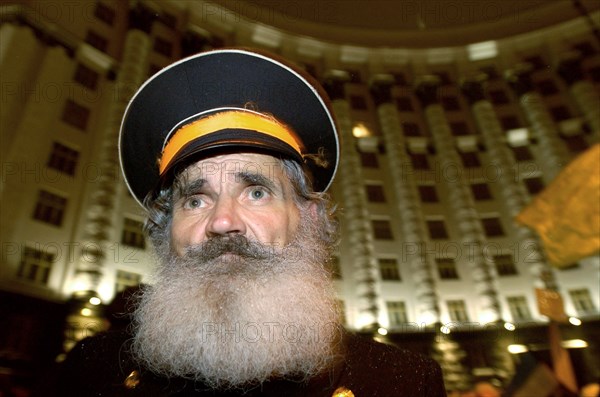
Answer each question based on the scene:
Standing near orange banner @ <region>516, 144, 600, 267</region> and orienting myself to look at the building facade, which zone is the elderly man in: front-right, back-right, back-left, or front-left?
back-left

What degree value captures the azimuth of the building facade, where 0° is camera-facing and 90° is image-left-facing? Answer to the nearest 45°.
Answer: approximately 0°

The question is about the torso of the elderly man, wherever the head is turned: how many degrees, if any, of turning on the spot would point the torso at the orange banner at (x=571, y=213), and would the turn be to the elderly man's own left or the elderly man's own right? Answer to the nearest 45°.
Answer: approximately 135° to the elderly man's own left

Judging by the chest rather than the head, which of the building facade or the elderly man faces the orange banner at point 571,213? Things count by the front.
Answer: the building facade

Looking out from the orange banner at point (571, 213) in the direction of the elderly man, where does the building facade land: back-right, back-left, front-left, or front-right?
back-right

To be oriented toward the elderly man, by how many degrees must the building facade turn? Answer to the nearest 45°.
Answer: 0° — it already faces them

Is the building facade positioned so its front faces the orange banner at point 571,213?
yes

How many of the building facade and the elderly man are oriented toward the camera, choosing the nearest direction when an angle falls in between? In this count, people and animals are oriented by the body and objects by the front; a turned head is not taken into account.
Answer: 2

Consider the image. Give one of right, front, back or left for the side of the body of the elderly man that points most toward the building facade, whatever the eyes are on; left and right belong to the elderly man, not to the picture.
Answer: back
